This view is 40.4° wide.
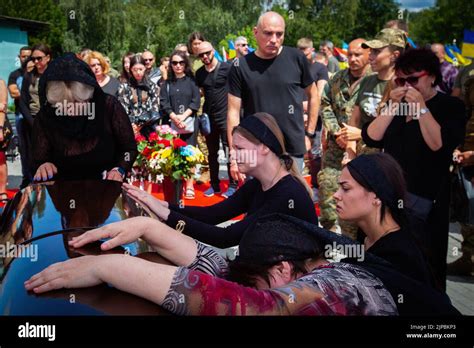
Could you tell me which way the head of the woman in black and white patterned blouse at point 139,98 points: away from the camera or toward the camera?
toward the camera

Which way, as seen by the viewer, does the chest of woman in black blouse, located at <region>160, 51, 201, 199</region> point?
toward the camera

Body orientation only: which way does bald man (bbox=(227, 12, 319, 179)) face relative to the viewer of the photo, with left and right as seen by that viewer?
facing the viewer

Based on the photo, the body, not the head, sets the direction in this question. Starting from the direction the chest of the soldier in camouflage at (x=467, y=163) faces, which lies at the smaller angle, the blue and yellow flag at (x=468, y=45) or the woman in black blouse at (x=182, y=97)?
the woman in black blouse

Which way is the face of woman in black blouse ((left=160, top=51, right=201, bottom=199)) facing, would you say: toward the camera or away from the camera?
toward the camera

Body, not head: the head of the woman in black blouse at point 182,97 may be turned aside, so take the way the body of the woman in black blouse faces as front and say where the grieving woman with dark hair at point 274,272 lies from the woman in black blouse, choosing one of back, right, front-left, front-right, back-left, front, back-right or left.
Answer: front

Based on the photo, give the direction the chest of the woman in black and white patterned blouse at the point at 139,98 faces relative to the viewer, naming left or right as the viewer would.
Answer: facing the viewer

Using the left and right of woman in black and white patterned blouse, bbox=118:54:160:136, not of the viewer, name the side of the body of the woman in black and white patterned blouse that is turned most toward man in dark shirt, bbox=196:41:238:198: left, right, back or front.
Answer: left

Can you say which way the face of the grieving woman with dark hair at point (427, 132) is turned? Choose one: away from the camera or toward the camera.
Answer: toward the camera

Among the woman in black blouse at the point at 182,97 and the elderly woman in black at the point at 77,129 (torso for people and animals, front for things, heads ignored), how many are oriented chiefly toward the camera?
2

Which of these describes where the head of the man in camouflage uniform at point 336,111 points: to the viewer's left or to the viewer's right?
to the viewer's left

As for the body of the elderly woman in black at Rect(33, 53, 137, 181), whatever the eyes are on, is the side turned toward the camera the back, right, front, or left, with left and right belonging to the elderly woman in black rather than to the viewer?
front

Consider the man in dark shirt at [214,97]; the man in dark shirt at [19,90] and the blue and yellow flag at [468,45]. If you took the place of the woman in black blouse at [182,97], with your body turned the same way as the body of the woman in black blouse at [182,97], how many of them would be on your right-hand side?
1

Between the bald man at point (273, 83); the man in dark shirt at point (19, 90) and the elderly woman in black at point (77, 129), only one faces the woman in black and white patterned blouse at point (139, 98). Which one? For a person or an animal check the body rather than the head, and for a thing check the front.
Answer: the man in dark shirt
